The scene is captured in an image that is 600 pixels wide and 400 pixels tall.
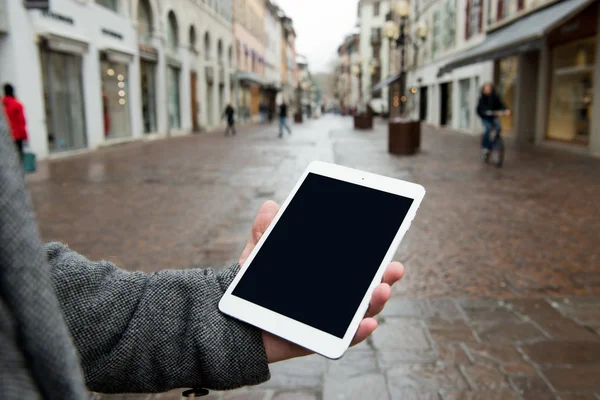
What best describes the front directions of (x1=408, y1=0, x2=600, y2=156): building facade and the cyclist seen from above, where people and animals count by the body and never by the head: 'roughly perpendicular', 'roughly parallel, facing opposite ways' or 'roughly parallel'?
roughly perpendicular

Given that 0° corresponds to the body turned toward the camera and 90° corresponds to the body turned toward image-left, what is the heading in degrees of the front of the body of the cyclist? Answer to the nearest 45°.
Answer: approximately 315°

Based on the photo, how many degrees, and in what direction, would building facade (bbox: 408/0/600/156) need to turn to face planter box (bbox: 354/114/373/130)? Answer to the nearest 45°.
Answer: approximately 90° to its right

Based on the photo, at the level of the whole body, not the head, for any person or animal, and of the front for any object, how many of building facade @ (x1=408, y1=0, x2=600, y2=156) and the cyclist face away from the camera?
0

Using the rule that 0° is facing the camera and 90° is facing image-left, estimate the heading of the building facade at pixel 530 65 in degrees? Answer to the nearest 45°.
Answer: approximately 45°

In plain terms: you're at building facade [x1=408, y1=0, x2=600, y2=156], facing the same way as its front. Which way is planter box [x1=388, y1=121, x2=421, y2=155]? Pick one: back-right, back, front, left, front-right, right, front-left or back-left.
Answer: front

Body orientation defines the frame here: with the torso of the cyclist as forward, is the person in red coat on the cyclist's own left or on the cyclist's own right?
on the cyclist's own right

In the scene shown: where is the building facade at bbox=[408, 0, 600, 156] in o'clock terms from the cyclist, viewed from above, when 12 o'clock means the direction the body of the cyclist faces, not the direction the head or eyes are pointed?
The building facade is roughly at 8 o'clock from the cyclist.

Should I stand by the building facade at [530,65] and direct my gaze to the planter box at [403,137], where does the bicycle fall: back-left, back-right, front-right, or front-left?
front-left

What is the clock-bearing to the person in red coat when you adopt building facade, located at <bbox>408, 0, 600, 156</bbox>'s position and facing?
The person in red coat is roughly at 12 o'clock from the building facade.

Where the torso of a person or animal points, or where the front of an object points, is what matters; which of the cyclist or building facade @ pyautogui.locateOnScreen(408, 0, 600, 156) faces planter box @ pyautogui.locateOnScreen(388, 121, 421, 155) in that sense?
the building facade
